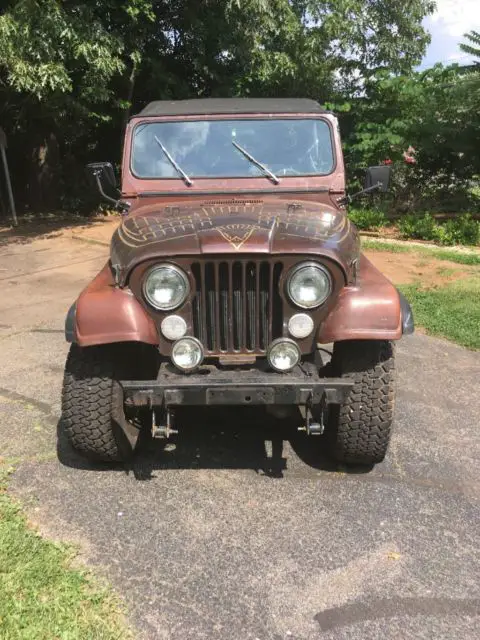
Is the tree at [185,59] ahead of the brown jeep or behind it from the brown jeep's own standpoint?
behind

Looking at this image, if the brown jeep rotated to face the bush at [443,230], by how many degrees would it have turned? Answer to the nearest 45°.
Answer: approximately 135° to its left

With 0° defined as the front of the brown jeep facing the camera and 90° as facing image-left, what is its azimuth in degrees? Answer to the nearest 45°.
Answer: approximately 0°

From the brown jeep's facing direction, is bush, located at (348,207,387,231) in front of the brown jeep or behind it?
behind
